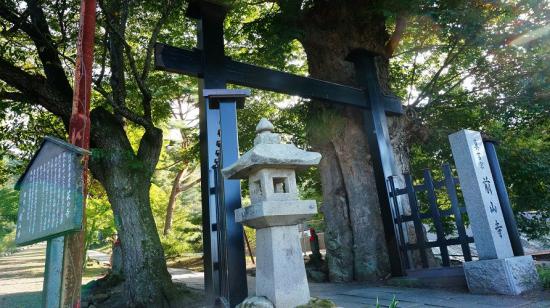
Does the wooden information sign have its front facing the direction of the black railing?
no

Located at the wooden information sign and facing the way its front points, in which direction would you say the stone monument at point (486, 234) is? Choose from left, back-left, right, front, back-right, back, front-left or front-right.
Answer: back-left

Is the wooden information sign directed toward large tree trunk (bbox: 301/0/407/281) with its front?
no

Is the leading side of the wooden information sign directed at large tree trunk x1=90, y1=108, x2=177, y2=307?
no

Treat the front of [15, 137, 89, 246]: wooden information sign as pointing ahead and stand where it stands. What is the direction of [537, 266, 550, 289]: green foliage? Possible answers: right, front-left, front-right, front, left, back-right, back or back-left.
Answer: back-left
